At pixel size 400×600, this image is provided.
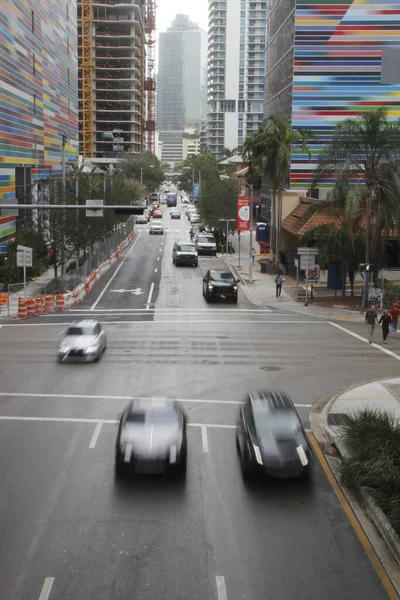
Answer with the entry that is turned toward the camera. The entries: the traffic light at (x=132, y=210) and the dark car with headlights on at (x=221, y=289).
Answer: the dark car with headlights on

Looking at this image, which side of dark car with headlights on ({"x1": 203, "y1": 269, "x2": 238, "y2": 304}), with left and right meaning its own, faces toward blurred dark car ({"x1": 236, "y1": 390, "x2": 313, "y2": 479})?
front

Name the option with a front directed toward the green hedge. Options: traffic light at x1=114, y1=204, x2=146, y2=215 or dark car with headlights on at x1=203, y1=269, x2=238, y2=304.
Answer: the dark car with headlights on

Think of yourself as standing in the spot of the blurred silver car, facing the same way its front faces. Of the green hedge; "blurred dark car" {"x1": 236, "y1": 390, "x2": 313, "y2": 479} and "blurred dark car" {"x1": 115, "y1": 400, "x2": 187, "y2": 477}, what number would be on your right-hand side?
0

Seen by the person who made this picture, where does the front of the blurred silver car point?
facing the viewer and to the left of the viewer

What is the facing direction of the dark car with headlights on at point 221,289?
toward the camera

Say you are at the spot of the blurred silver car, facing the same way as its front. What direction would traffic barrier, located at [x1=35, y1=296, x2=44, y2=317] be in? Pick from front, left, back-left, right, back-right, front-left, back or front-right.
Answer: back-right

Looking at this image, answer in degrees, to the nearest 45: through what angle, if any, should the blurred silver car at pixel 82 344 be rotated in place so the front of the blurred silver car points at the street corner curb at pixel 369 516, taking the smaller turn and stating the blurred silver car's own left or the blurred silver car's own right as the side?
approximately 45° to the blurred silver car's own left

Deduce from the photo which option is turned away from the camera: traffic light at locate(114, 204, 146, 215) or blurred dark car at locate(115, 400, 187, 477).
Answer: the traffic light

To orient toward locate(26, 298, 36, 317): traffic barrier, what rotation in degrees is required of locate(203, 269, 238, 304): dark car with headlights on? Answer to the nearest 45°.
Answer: approximately 45° to its right

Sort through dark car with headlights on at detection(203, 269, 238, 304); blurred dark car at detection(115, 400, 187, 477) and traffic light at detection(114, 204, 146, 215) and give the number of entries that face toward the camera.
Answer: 2

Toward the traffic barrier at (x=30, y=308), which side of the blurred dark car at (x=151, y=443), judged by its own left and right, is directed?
back

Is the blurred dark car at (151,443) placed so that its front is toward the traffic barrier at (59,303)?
no
